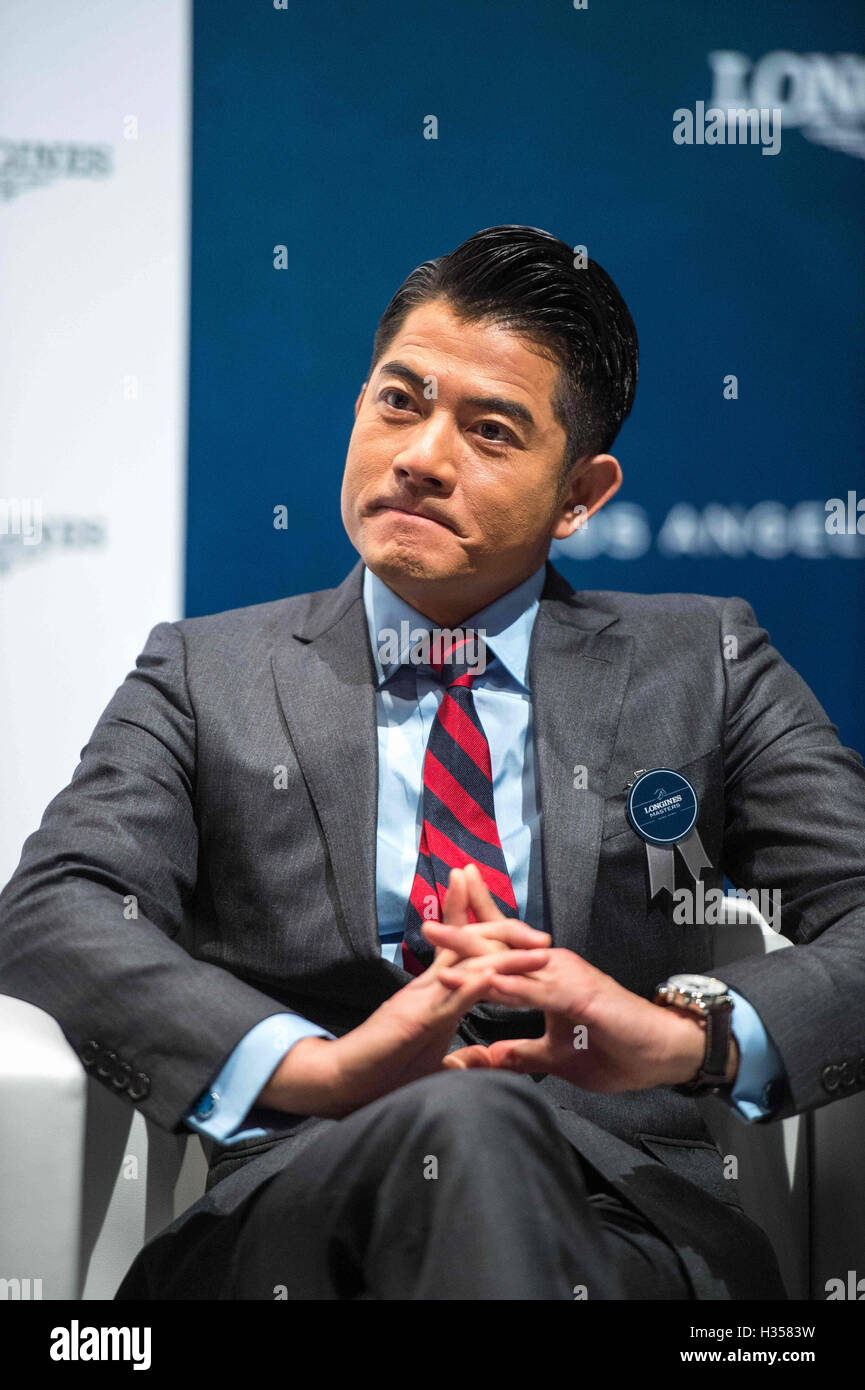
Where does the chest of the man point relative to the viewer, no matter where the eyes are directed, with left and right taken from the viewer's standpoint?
facing the viewer

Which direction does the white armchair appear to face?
toward the camera

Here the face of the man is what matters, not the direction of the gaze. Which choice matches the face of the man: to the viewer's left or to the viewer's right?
to the viewer's left
